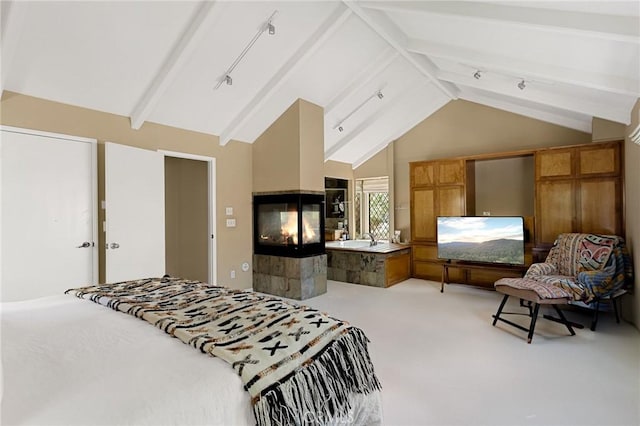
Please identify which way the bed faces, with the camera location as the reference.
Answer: facing away from the viewer and to the right of the viewer

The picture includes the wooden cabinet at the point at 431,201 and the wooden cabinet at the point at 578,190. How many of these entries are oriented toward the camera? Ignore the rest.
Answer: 2

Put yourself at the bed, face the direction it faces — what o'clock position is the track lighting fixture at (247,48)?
The track lighting fixture is roughly at 11 o'clock from the bed.

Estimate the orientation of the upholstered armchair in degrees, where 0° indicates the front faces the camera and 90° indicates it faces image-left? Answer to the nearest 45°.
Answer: approximately 45°

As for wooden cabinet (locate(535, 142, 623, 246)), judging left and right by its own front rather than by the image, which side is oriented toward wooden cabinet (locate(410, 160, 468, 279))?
right

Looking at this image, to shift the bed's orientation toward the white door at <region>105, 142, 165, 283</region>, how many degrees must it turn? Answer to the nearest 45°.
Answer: approximately 45° to its left

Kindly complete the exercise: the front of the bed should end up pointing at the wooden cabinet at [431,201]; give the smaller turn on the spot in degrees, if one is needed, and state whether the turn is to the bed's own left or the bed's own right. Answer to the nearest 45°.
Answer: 0° — it already faces it

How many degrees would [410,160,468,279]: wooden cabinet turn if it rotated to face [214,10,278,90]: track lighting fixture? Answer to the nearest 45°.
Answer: approximately 45° to its right

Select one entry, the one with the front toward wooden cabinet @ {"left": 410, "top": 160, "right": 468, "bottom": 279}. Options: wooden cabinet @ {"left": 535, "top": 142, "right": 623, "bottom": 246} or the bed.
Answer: the bed

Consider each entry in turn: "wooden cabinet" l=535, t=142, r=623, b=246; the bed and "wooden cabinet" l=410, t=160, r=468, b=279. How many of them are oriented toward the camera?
2

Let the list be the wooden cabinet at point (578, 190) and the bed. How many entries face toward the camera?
1

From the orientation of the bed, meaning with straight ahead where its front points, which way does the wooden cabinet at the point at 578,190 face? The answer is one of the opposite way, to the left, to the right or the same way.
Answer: the opposite way
